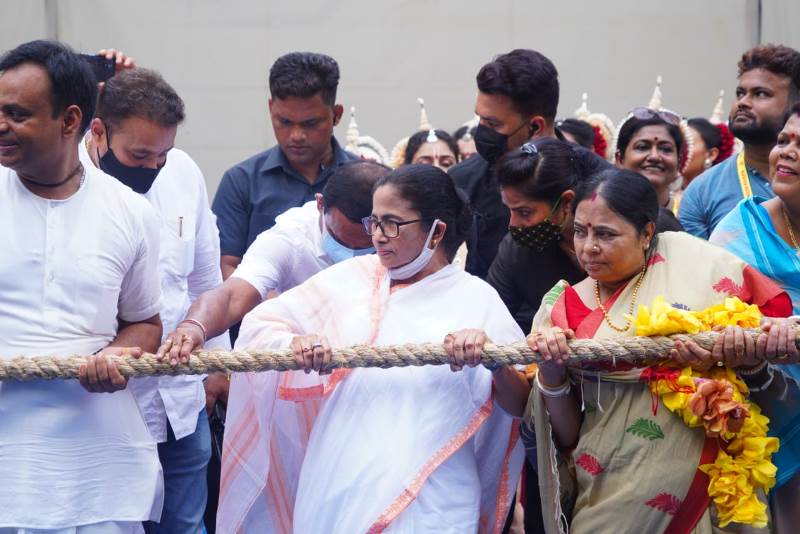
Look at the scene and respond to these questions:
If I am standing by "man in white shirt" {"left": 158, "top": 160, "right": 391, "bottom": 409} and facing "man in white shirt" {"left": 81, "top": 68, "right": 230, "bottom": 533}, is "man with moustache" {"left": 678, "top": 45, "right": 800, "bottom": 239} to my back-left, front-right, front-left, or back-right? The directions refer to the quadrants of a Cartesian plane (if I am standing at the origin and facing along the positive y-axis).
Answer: back-right

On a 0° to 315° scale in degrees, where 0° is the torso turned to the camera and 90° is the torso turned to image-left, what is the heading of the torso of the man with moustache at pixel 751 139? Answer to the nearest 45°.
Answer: approximately 45°

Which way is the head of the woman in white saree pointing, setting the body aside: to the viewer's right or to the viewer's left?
to the viewer's left

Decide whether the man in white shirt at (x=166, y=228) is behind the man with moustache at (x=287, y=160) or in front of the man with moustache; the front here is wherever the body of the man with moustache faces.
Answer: in front

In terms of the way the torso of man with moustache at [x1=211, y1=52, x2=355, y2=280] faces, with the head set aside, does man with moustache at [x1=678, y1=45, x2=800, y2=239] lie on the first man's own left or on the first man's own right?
on the first man's own left

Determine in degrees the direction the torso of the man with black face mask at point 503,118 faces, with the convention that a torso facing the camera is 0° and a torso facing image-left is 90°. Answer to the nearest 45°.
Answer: approximately 45°

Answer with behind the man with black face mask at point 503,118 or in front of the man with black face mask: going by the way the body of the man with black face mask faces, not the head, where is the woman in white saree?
in front

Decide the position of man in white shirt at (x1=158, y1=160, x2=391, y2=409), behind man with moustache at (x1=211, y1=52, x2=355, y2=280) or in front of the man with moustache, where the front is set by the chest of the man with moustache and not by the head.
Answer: in front
